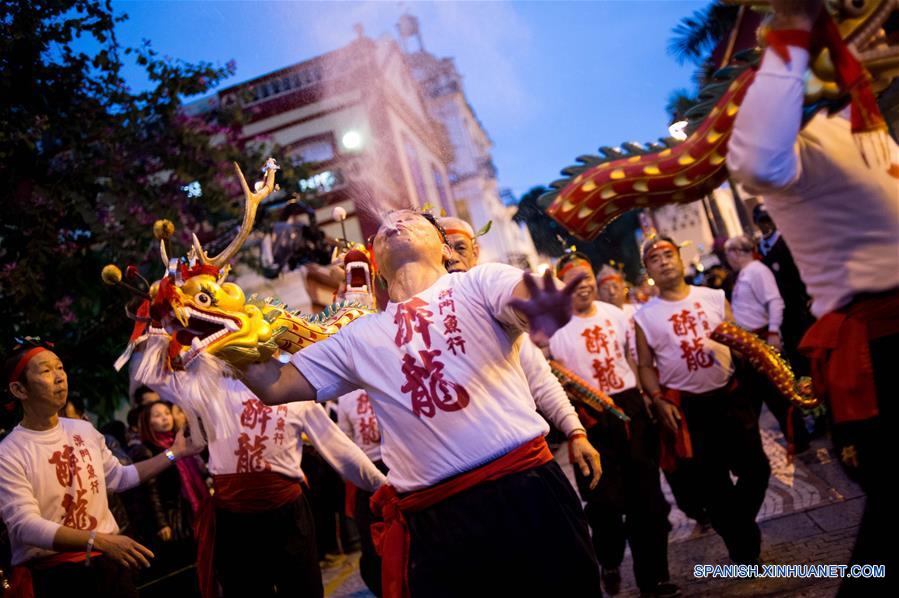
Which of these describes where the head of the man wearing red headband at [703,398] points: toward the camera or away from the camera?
toward the camera

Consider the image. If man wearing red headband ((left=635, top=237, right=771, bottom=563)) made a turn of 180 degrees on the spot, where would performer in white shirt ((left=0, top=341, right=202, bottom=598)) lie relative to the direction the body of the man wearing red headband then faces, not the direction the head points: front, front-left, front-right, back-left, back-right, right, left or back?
back-left

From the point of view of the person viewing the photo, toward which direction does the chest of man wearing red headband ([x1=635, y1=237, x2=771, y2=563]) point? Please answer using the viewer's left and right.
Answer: facing the viewer

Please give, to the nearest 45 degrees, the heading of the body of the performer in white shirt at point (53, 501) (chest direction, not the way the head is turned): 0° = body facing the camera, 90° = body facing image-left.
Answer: approximately 315°

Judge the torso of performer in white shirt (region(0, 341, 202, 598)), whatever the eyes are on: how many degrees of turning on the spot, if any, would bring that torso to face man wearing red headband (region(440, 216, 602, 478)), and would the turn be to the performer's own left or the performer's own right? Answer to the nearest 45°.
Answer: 0° — they already face them

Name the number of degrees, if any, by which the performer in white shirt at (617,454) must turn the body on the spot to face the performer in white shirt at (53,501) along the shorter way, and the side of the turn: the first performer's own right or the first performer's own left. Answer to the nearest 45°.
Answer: approximately 45° to the first performer's own right

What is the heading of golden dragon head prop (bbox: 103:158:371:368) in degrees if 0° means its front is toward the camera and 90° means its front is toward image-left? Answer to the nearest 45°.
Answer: approximately 45°

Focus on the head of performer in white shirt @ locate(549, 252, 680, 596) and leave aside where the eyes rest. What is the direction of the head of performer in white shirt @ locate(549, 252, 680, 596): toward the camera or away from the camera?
toward the camera

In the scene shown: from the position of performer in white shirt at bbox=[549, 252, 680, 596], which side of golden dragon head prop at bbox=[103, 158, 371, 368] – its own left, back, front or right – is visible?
back

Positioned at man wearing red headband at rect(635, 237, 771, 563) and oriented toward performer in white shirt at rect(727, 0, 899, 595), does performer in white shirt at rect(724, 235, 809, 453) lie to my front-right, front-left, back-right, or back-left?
back-left

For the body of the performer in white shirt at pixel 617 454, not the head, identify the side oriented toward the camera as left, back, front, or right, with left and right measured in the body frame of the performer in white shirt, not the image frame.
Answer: front

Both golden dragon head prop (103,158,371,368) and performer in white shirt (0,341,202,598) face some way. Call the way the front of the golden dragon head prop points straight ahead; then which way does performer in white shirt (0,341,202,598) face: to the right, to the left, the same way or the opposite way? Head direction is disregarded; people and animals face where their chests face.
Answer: to the left

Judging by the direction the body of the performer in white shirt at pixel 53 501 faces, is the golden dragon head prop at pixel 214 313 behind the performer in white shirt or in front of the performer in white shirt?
in front

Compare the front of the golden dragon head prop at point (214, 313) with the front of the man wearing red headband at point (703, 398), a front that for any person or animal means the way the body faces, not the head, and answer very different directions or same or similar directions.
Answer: same or similar directions

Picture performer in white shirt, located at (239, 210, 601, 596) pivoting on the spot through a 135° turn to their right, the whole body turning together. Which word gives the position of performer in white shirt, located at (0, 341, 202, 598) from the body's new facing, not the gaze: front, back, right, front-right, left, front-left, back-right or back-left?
front

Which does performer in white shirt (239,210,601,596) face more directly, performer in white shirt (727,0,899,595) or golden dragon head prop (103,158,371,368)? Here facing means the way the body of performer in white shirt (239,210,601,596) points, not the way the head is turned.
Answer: the performer in white shirt
